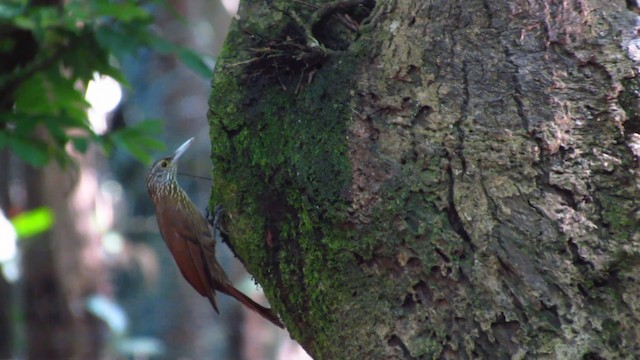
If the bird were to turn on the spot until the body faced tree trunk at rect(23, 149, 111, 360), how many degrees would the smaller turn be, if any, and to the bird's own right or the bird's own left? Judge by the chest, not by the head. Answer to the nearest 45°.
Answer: approximately 135° to the bird's own left

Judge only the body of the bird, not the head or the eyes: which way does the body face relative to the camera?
to the viewer's right
